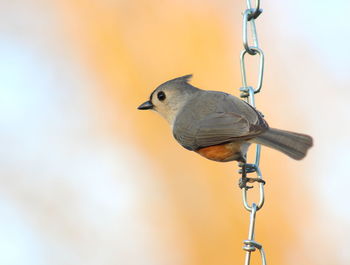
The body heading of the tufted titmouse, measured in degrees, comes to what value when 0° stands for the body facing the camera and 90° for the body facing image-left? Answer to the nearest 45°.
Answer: approximately 90°
